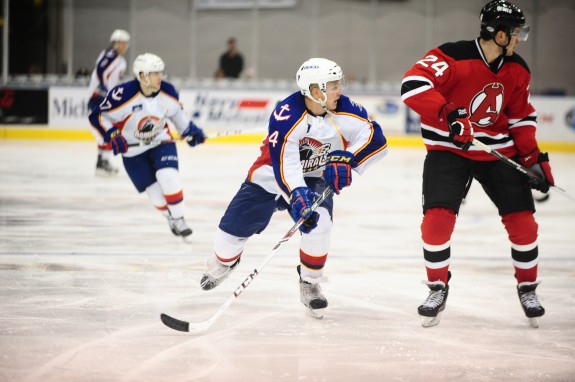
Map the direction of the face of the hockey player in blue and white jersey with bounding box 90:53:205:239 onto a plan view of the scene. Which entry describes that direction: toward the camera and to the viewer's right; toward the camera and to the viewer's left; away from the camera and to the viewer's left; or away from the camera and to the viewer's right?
toward the camera and to the viewer's right

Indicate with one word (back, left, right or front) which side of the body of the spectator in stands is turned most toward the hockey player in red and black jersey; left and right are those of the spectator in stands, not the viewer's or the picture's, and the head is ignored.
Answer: front

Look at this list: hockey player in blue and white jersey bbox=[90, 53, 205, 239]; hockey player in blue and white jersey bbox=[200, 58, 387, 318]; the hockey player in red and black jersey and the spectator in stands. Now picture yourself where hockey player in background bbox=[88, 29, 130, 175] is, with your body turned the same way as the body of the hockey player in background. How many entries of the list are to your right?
3

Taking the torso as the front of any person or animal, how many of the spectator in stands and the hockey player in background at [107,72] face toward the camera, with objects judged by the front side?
1

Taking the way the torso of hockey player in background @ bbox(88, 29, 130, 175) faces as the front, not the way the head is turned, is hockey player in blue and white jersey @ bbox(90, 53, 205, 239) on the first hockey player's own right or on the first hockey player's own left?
on the first hockey player's own right

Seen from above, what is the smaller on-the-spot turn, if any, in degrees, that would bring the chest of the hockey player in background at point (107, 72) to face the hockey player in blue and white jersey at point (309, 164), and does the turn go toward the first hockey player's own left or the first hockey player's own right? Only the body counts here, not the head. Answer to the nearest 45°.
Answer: approximately 90° to the first hockey player's own right

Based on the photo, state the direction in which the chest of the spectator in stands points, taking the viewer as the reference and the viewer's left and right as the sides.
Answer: facing the viewer

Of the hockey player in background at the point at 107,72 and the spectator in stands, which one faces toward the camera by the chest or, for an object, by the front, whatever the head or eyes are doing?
the spectator in stands
